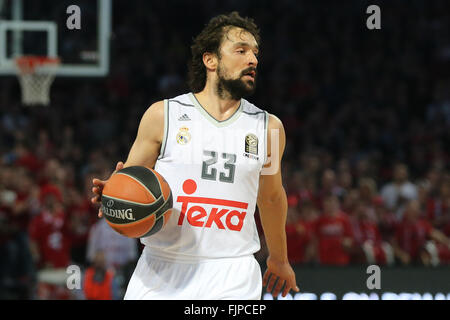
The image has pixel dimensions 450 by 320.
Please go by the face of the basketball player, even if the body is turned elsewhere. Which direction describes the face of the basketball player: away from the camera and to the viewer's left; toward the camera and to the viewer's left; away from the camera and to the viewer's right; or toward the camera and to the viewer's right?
toward the camera and to the viewer's right

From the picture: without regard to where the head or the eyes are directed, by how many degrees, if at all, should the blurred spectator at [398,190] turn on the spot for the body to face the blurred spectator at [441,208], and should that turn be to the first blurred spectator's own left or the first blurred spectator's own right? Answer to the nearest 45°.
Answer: approximately 45° to the first blurred spectator's own left

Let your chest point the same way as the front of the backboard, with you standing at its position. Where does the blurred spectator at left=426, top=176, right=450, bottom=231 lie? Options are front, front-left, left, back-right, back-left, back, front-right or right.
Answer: left

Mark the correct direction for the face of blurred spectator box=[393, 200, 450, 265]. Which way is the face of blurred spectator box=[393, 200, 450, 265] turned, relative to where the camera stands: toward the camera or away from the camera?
toward the camera

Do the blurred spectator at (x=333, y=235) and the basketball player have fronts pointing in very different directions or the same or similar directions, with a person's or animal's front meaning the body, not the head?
same or similar directions

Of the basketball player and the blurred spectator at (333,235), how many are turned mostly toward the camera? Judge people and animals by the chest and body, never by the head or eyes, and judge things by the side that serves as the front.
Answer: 2

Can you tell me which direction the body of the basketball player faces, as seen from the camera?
toward the camera

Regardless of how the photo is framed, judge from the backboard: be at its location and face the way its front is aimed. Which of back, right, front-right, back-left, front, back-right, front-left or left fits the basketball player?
front

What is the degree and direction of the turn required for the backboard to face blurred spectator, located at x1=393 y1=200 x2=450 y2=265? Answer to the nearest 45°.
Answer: approximately 90° to its left

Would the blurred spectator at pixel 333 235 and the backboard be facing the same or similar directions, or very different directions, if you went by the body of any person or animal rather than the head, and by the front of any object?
same or similar directions

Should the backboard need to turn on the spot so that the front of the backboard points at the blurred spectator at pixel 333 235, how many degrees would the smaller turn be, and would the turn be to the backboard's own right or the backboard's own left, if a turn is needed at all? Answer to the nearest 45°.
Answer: approximately 90° to the backboard's own left

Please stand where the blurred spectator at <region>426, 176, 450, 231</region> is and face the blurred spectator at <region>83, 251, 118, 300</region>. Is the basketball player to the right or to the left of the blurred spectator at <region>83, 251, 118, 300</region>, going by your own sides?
left

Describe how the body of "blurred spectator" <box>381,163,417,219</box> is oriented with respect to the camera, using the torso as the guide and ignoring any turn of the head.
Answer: toward the camera

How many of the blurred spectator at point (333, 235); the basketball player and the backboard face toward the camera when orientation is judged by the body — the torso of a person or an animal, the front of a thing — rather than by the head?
3

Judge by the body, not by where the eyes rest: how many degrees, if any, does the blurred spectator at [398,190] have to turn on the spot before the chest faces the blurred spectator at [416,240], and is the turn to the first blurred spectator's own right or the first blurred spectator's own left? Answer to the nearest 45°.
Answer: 0° — they already face them

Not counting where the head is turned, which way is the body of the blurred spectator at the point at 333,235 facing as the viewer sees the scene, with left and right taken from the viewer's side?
facing the viewer
